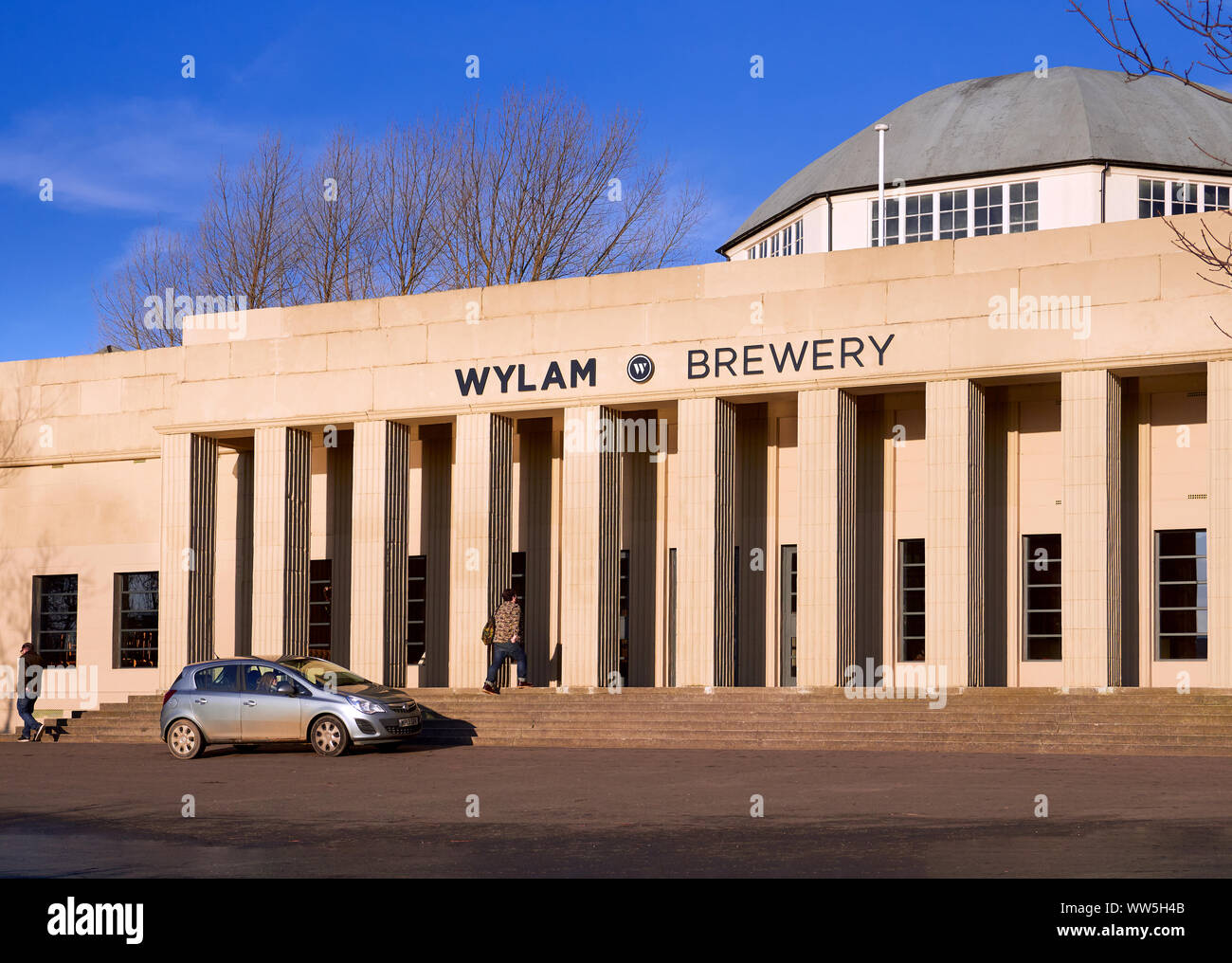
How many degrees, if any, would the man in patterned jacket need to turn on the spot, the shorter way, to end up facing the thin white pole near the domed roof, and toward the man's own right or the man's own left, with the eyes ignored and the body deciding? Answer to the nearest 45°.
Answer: approximately 45° to the man's own right

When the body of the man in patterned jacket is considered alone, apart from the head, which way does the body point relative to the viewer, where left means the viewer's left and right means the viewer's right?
facing away from the viewer

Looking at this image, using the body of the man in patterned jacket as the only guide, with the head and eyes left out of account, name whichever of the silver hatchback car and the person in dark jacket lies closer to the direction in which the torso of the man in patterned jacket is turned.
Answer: the person in dark jacket

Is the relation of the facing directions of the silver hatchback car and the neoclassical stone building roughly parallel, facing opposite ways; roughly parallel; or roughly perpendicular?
roughly perpendicular

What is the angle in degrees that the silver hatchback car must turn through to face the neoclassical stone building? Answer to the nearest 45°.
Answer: approximately 90° to its left

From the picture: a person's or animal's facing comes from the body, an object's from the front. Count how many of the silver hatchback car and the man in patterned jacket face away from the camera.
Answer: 1

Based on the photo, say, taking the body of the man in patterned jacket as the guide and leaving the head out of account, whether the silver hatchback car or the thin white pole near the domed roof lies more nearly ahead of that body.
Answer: the thin white pole near the domed roof

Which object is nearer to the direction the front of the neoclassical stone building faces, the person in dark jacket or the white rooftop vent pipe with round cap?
the person in dark jacket

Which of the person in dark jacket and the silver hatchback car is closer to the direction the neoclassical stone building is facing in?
the silver hatchback car

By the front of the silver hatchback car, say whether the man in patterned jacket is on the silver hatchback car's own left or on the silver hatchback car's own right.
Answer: on the silver hatchback car's own left

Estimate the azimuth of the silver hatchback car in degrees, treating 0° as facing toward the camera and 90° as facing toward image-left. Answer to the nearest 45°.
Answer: approximately 315°

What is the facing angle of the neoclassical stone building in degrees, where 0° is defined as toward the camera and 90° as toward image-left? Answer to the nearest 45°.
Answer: approximately 45°

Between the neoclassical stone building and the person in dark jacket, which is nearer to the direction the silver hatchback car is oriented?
the neoclassical stone building
